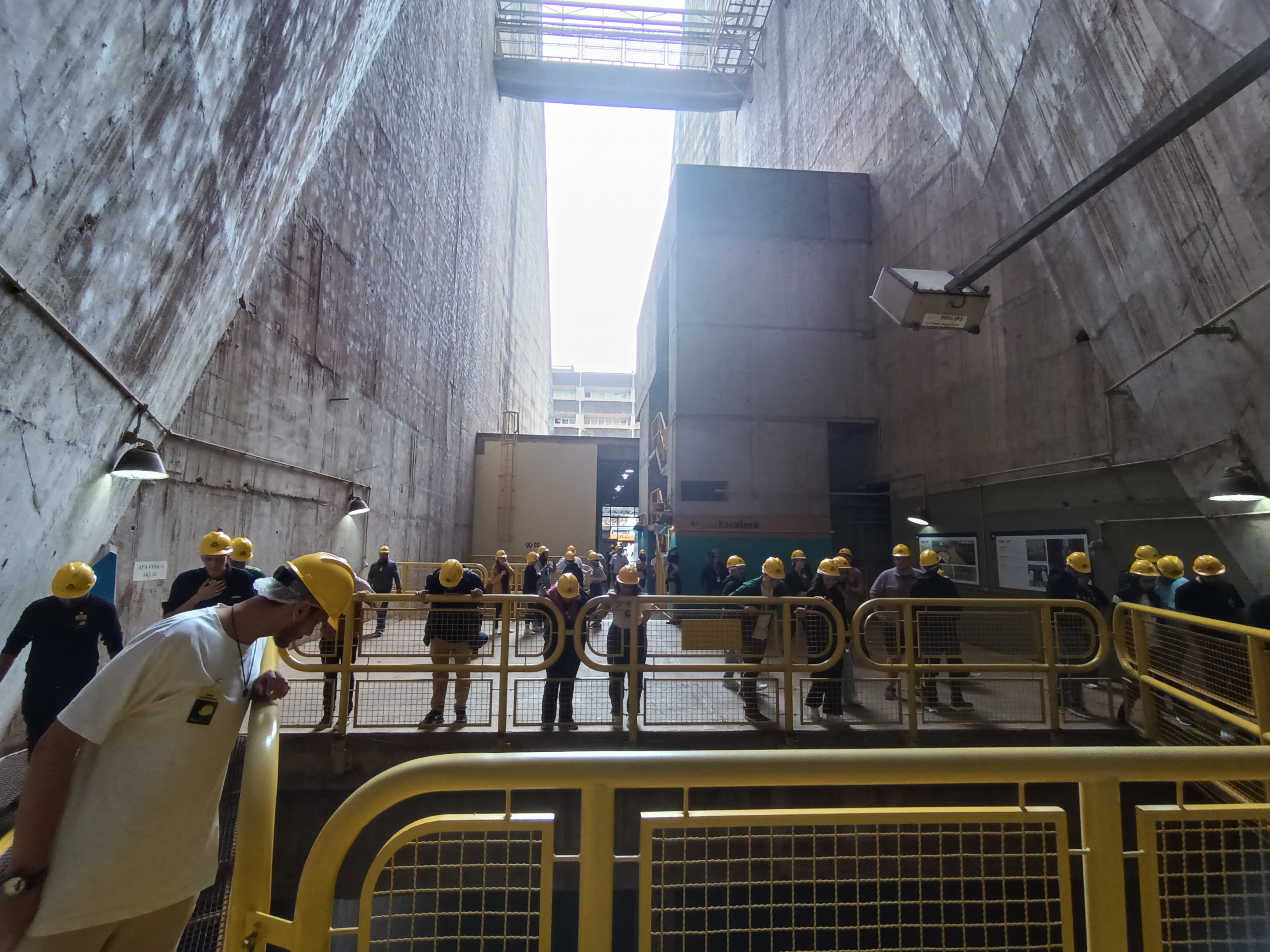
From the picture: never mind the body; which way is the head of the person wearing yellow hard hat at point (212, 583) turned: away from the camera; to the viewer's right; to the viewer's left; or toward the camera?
toward the camera

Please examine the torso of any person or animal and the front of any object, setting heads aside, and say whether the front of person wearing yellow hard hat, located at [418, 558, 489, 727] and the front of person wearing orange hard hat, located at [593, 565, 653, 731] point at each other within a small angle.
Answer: no

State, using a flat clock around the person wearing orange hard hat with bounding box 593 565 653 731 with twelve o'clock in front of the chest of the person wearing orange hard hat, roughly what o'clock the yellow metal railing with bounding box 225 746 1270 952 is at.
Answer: The yellow metal railing is roughly at 12 o'clock from the person wearing orange hard hat.

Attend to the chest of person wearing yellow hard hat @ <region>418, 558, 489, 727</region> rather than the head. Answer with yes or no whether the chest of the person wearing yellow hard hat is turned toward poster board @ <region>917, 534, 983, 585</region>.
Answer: no

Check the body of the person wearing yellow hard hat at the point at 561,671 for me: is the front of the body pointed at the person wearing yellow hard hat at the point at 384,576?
no

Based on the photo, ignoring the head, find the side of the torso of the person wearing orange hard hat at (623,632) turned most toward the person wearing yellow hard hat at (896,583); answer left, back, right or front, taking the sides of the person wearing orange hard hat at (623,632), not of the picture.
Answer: left

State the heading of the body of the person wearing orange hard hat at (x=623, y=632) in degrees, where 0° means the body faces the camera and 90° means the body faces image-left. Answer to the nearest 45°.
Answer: approximately 0°

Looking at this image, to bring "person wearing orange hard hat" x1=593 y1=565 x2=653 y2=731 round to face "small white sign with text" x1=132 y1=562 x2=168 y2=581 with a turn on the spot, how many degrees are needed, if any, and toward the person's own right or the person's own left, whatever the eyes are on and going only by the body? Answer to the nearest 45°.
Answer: approximately 90° to the person's own right

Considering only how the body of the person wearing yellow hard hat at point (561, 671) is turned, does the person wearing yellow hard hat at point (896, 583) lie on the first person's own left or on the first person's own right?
on the first person's own left

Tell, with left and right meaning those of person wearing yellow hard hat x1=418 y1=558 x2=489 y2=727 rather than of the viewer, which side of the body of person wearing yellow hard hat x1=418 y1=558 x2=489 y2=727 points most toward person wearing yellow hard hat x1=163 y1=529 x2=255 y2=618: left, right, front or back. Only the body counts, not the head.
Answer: right

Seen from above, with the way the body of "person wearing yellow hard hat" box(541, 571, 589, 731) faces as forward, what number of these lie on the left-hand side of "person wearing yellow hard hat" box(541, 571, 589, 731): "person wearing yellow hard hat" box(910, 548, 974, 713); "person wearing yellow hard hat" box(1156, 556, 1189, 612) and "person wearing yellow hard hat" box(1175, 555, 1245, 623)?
3

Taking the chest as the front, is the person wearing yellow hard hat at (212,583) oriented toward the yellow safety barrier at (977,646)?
no

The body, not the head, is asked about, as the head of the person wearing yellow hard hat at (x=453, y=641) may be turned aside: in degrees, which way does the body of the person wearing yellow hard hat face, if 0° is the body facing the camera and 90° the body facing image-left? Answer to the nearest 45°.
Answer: approximately 0°

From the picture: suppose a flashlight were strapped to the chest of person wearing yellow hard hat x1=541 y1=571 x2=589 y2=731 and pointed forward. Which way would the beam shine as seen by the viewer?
toward the camera

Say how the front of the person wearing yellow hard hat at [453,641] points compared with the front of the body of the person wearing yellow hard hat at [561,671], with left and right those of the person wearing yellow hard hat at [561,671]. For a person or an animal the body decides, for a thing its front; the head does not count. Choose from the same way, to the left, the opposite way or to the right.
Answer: the same way

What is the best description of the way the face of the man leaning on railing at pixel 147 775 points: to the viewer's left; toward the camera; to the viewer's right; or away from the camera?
to the viewer's right

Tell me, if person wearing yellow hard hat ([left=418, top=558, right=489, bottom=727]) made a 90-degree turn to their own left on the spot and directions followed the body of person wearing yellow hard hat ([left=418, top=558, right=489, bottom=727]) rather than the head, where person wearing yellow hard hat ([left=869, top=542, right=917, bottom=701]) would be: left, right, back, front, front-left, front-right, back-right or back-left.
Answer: front

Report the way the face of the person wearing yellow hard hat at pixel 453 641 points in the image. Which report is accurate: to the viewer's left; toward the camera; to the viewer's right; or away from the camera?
toward the camera

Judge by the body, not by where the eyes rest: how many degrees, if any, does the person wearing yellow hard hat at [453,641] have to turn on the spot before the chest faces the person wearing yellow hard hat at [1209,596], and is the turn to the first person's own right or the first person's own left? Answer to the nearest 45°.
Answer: approximately 90° to the first person's own left

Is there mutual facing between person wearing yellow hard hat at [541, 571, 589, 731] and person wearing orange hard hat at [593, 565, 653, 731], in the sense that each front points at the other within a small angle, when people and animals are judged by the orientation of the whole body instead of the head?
no
